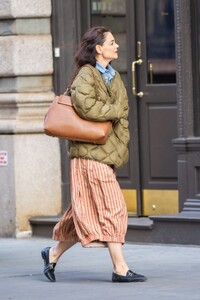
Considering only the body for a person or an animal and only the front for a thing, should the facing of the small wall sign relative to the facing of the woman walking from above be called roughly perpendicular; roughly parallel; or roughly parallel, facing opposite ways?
roughly perpendicular

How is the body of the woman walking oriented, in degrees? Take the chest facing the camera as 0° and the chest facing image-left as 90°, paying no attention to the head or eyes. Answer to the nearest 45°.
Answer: approximately 270°

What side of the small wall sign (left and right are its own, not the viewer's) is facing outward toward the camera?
front

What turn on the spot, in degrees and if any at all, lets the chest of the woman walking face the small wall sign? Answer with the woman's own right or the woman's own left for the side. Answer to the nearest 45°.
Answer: approximately 90° to the woman's own left

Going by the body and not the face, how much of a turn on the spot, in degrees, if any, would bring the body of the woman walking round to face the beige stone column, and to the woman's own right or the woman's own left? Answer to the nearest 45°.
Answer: approximately 90° to the woman's own left

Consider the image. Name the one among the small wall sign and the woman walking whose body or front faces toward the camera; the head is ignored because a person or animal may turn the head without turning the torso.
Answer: the small wall sign

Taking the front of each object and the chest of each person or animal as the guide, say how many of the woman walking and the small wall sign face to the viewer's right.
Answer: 1

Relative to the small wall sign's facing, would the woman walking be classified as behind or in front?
in front

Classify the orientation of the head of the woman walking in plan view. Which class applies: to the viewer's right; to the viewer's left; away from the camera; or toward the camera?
to the viewer's right
